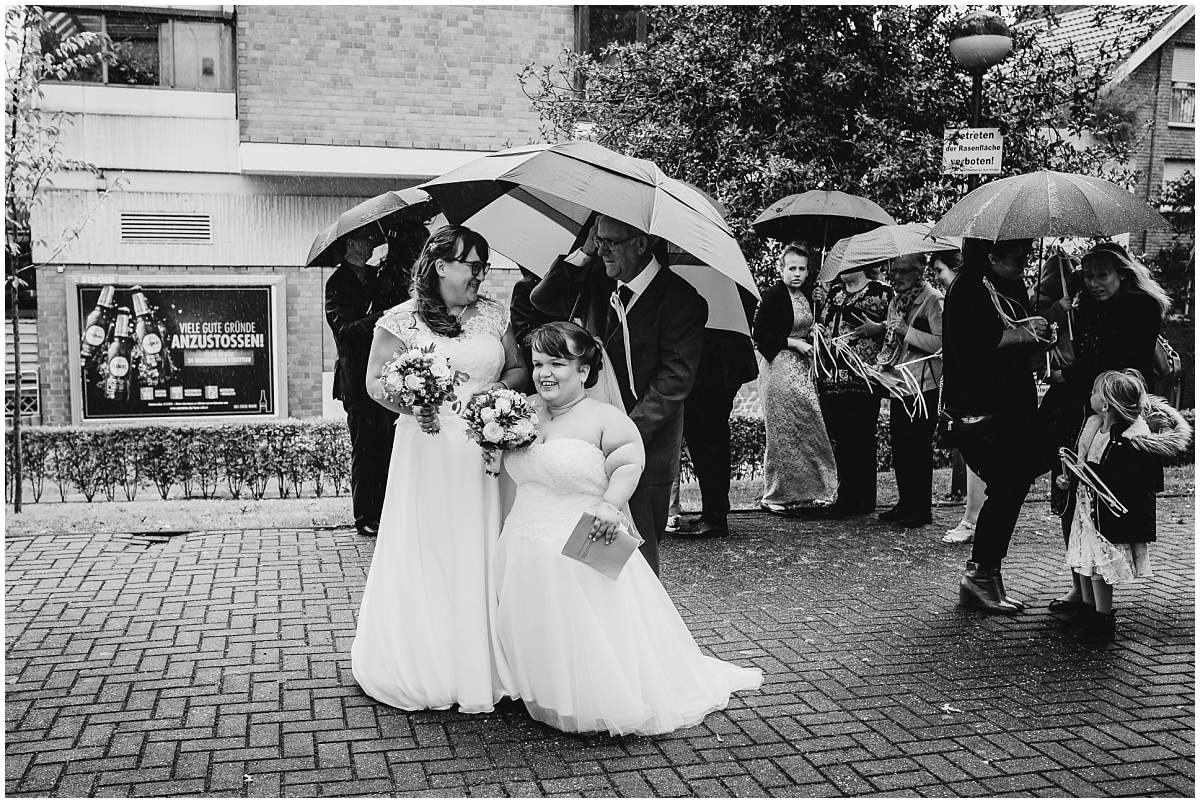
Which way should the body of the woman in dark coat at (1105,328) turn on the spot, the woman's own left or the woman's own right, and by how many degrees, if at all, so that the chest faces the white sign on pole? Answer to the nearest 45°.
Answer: approximately 135° to the woman's own right

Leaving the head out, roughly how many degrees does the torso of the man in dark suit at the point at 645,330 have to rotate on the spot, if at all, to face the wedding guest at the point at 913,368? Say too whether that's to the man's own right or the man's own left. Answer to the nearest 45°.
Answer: approximately 180°

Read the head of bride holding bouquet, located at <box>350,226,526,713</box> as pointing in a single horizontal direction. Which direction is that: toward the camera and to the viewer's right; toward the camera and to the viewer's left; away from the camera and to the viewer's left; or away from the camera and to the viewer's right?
toward the camera and to the viewer's right

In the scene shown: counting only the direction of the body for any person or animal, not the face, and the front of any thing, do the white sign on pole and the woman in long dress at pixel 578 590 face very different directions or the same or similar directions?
same or similar directions

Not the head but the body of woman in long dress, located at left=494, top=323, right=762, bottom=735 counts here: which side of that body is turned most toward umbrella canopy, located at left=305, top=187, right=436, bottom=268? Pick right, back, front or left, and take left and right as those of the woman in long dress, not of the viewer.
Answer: right

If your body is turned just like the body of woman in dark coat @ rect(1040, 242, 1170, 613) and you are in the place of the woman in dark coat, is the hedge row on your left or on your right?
on your right

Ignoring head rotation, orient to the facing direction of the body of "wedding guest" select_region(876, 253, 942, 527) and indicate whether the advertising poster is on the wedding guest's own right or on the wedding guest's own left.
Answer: on the wedding guest's own right

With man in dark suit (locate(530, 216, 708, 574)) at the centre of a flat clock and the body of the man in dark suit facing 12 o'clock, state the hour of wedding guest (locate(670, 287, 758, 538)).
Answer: The wedding guest is roughly at 5 o'clock from the man in dark suit.

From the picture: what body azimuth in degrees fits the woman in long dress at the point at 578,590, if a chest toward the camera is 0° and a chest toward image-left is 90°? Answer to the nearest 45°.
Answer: approximately 45°

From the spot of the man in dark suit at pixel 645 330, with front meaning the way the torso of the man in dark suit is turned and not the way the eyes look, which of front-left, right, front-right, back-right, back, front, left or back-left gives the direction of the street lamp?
back

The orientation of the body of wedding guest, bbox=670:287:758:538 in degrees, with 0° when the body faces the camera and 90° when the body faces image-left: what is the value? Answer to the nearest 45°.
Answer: approximately 90°

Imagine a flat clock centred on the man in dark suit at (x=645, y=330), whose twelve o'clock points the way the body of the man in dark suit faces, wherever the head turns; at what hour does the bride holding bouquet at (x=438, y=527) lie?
The bride holding bouquet is roughly at 1 o'clock from the man in dark suit.

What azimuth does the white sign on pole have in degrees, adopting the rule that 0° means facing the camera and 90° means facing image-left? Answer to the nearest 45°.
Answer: approximately 0°
